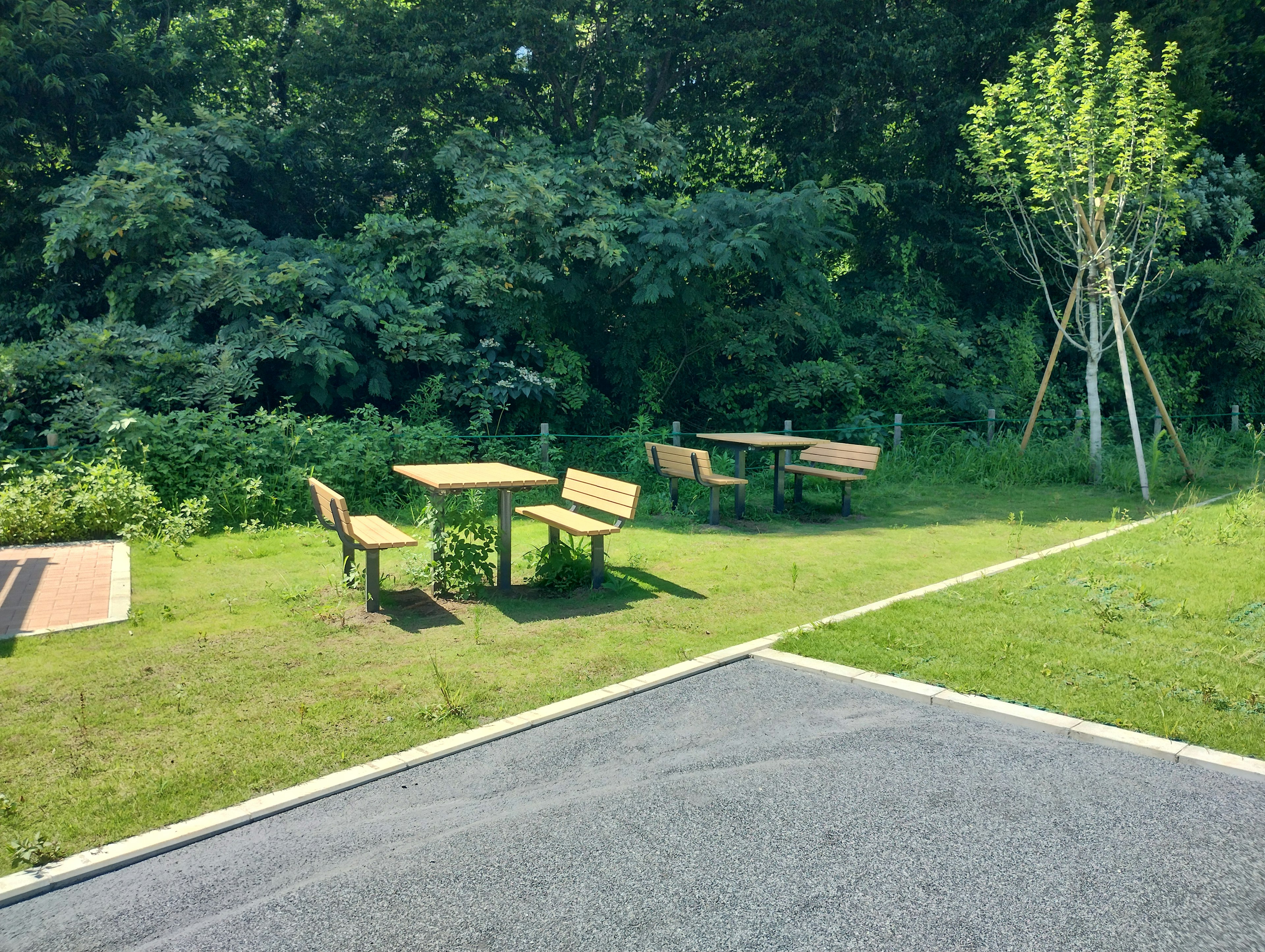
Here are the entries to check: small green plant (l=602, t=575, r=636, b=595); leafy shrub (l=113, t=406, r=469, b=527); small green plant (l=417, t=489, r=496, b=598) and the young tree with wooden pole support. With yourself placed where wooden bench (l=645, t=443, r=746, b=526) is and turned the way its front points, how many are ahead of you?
1

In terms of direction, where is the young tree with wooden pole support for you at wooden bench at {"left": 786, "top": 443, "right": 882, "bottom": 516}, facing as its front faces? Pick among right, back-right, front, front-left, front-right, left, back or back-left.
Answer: back

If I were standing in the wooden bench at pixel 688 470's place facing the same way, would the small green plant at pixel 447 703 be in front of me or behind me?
behind

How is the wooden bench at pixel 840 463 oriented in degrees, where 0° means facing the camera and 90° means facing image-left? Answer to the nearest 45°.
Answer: approximately 45°

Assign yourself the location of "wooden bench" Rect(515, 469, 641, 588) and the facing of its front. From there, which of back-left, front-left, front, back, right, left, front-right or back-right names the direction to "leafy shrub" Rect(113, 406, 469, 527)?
right

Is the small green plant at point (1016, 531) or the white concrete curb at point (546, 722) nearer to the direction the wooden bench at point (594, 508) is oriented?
the white concrete curb

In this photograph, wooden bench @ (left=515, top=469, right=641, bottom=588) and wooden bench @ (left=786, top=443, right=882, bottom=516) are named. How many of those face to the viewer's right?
0

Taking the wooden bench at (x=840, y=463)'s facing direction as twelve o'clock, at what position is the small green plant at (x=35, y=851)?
The small green plant is roughly at 11 o'clock from the wooden bench.

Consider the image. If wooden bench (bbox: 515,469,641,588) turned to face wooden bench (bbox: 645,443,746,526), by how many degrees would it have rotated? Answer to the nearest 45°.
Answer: approximately 135° to its right

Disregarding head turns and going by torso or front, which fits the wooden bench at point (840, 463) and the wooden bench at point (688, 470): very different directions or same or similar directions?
very different directions

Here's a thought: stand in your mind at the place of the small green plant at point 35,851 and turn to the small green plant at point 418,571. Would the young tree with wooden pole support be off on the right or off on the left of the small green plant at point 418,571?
right

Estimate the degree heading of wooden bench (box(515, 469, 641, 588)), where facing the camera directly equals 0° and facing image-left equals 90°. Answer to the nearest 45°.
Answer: approximately 45°

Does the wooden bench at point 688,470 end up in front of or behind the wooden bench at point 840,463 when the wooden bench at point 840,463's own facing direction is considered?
in front

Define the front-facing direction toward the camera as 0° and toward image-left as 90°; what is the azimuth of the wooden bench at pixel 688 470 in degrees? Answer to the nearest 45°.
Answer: approximately 225°

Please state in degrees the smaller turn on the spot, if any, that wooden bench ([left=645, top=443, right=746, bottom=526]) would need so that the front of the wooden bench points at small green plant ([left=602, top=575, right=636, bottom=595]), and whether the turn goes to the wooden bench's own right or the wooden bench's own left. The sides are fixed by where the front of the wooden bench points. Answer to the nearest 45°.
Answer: approximately 135° to the wooden bench's own right
